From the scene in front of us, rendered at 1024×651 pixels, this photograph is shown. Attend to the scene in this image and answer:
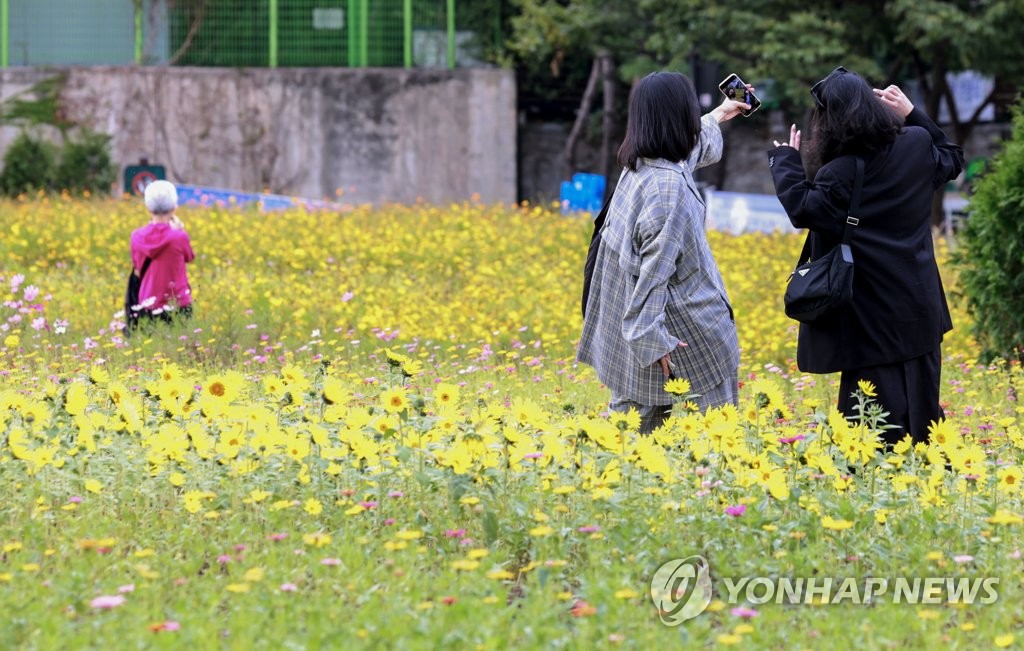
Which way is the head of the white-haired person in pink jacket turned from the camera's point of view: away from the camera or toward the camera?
away from the camera

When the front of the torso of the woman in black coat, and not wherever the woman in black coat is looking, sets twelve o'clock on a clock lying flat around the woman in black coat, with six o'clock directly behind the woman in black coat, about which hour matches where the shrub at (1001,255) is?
The shrub is roughly at 2 o'clock from the woman in black coat.

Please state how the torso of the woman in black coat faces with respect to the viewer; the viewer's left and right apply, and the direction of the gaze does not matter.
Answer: facing away from the viewer and to the left of the viewer

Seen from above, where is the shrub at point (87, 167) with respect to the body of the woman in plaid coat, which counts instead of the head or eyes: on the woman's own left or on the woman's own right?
on the woman's own left

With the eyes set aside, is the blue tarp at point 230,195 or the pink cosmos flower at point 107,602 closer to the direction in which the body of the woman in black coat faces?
the blue tarp

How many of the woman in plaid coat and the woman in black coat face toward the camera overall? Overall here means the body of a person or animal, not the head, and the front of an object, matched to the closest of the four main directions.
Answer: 0

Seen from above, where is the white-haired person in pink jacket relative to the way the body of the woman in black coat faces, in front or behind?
in front

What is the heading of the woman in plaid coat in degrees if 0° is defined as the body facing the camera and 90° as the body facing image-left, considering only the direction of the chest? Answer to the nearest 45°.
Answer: approximately 225°

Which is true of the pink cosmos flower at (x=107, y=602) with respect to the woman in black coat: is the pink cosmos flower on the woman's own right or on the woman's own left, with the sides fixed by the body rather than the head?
on the woman's own left

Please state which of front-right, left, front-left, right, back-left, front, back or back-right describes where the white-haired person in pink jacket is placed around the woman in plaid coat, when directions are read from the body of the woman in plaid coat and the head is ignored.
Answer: left

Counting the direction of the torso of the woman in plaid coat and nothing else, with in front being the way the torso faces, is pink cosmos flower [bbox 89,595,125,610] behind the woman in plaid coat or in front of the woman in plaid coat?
behind

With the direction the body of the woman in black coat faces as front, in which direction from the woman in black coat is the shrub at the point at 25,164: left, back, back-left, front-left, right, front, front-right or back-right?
front

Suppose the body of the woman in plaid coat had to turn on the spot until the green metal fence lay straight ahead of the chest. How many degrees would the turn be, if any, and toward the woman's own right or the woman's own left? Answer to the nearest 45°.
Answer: approximately 45° to the woman's own left
